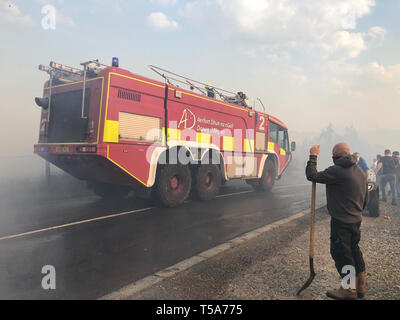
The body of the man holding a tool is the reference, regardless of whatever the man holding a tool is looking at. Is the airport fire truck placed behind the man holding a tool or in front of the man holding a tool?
in front

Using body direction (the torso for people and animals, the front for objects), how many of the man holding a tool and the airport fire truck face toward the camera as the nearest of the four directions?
0

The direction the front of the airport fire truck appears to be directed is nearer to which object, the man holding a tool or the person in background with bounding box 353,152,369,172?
the person in background

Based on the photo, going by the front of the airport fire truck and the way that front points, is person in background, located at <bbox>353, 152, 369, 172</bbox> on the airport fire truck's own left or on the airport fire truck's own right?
on the airport fire truck's own right

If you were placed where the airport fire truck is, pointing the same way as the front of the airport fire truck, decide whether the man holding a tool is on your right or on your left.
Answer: on your right

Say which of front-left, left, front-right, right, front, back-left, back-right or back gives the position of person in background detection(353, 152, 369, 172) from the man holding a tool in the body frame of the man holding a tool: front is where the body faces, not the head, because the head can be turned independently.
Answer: front-right

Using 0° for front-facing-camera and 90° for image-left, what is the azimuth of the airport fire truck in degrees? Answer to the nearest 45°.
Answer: approximately 225°
